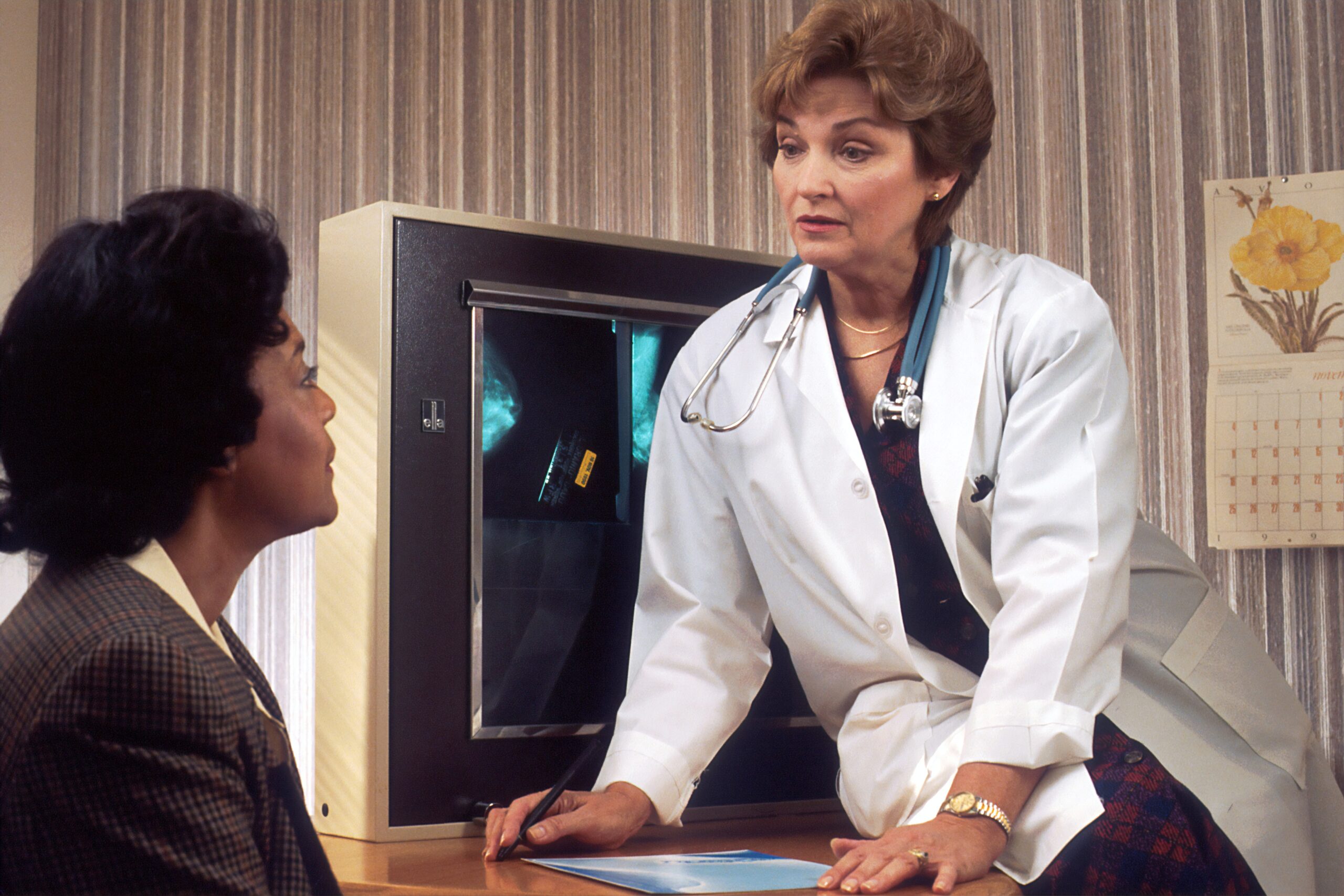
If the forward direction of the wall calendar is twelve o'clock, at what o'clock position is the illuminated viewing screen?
The illuminated viewing screen is roughly at 2 o'clock from the wall calendar.

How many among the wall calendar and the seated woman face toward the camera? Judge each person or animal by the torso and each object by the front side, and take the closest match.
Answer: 1

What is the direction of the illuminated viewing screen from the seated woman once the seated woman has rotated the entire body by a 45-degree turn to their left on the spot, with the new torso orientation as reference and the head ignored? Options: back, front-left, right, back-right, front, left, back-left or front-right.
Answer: front

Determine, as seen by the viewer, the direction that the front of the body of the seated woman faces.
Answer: to the viewer's right

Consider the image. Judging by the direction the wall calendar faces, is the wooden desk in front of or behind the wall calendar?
in front

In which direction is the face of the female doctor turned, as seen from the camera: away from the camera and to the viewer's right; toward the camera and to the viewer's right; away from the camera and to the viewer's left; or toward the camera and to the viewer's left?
toward the camera and to the viewer's left

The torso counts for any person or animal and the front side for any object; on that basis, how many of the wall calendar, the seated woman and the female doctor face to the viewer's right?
1

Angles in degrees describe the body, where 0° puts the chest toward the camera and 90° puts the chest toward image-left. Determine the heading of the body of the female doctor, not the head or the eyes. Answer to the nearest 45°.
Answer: approximately 45°

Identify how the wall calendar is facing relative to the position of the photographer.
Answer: facing the viewer

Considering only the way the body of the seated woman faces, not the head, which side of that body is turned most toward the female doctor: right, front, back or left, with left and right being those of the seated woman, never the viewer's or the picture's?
front

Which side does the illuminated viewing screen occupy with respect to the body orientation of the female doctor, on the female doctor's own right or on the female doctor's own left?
on the female doctor's own right

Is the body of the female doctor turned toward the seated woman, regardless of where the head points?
yes

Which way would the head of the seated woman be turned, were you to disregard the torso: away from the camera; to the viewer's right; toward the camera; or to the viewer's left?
to the viewer's right

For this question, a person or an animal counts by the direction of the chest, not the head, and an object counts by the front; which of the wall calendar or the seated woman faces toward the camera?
the wall calendar
